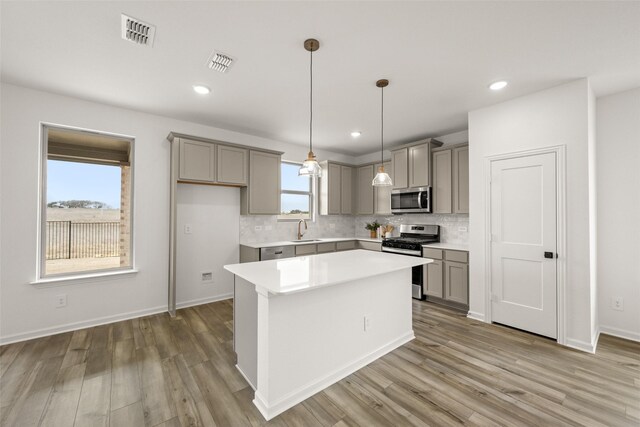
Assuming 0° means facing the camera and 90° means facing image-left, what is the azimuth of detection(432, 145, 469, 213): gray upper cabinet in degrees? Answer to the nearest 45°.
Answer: approximately 45°

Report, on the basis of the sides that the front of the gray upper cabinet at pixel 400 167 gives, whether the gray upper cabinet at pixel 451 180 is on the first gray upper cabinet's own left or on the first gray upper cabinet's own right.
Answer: on the first gray upper cabinet's own left

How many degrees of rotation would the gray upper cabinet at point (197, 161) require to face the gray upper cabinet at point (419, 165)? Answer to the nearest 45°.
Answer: approximately 45° to its left

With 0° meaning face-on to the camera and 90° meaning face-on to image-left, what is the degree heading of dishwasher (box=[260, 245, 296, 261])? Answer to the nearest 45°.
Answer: approximately 315°

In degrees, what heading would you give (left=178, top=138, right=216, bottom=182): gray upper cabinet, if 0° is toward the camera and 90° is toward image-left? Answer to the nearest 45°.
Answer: approximately 315°
